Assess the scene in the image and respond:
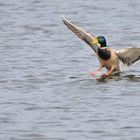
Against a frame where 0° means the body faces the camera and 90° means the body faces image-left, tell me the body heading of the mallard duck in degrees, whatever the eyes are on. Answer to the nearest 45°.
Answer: approximately 45°
